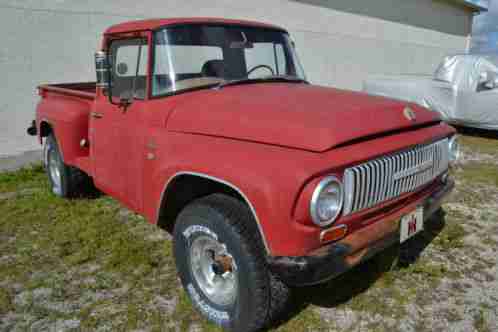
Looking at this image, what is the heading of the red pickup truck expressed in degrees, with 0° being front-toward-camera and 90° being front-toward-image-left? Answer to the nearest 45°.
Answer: approximately 315°

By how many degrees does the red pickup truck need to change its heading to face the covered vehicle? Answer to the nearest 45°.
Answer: approximately 90° to its left
